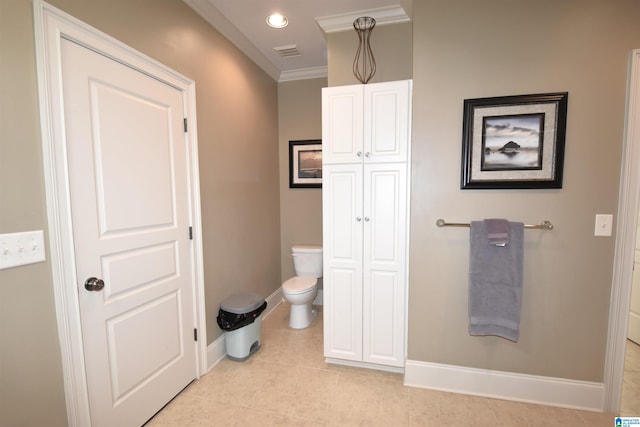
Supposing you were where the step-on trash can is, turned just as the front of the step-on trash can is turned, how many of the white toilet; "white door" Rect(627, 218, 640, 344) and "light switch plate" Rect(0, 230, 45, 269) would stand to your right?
1

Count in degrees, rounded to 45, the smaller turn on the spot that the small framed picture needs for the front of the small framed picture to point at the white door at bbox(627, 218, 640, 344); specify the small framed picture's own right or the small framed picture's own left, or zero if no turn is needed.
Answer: approximately 90° to the small framed picture's own left

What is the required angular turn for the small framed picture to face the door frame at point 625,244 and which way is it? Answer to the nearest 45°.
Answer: approximately 45° to its left

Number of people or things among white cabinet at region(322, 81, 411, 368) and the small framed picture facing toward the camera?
2

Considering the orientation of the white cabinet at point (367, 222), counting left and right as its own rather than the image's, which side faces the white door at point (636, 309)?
left

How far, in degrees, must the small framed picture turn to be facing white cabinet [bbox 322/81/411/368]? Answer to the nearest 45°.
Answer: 0° — it already faces it

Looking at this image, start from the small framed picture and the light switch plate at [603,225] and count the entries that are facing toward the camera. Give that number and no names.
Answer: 2

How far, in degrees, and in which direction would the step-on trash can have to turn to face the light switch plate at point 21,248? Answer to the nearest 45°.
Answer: approximately 90° to its right

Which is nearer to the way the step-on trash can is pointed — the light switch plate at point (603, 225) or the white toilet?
the light switch plate

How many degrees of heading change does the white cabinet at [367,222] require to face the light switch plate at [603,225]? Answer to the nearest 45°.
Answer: approximately 90° to its left

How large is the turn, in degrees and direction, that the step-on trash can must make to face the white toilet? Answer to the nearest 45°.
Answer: approximately 90° to its left

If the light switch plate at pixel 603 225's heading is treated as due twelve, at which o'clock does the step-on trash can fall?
The step-on trash can is roughly at 2 o'clock from the light switch plate.
